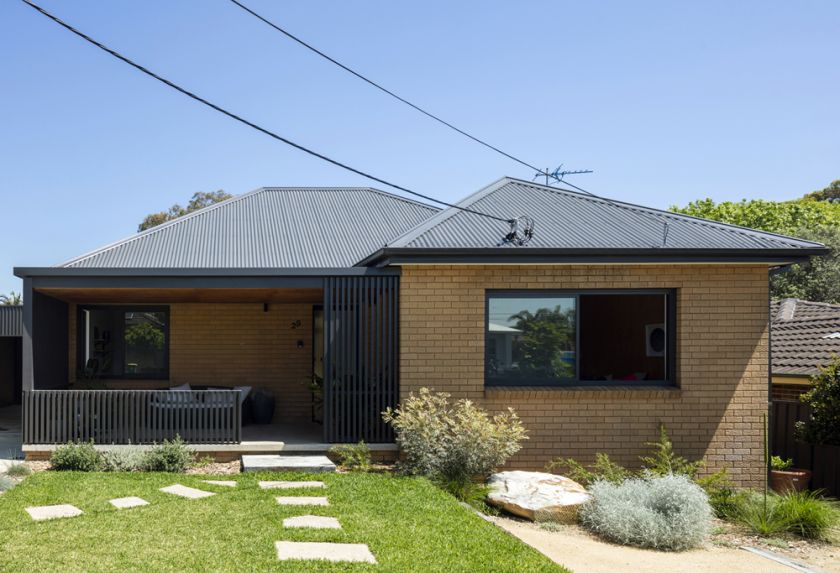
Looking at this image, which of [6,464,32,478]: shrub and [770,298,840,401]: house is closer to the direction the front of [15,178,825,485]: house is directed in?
the shrub

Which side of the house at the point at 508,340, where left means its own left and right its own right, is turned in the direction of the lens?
front

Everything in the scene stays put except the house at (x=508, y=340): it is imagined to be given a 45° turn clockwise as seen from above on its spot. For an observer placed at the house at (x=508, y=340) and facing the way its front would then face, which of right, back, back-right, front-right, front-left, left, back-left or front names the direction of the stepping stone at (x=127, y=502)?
front

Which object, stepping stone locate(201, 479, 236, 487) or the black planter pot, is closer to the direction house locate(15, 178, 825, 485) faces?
the stepping stone

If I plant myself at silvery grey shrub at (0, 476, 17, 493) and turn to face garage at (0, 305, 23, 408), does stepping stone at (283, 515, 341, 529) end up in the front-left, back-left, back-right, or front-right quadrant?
back-right

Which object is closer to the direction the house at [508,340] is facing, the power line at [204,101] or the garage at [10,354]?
the power line

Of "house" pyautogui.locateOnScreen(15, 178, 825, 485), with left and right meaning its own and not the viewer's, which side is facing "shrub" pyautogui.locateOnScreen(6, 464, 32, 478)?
right

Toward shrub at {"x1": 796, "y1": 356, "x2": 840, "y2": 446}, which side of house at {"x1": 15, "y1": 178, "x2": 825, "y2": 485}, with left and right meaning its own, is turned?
left

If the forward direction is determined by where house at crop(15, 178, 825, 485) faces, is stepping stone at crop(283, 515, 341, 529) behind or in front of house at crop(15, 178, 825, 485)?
in front
